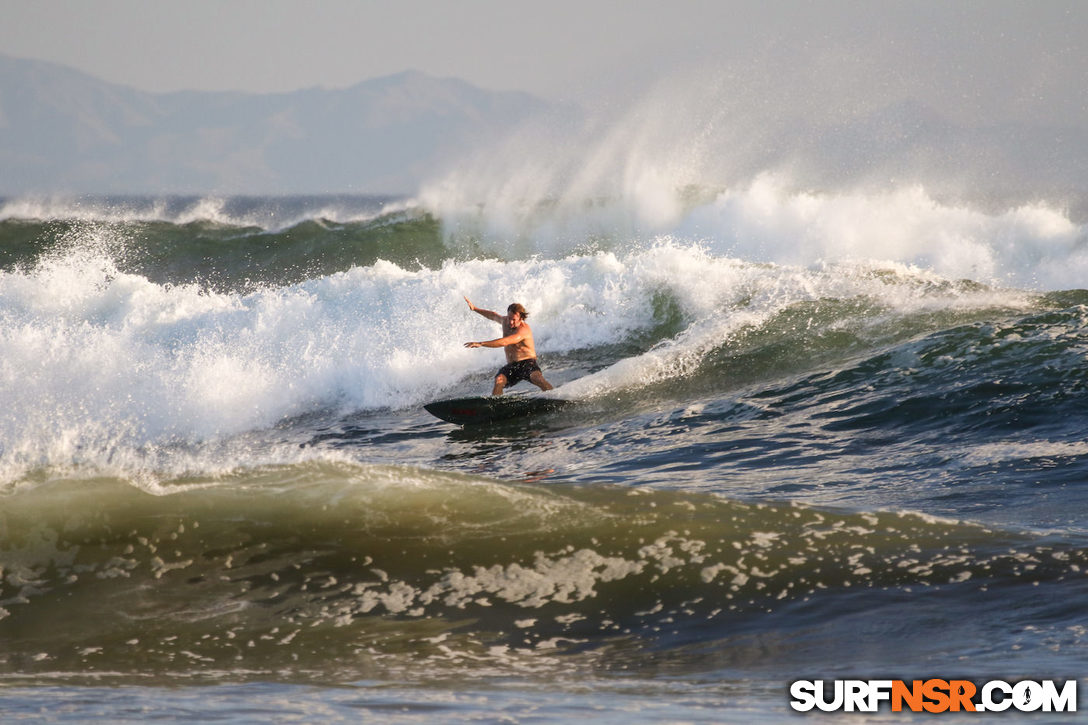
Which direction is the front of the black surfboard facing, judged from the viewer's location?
facing to the left of the viewer

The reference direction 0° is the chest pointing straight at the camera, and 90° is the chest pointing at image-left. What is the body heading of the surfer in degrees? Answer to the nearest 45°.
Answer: approximately 45°
